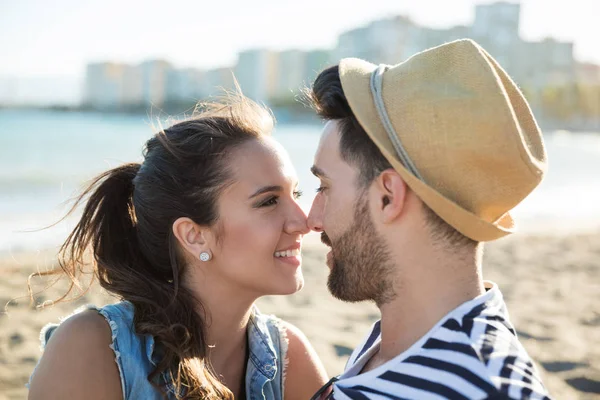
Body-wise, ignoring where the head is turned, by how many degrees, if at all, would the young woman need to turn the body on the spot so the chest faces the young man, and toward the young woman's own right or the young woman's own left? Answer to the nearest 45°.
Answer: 0° — they already face them

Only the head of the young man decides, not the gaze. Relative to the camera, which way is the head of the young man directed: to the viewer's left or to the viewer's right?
to the viewer's left

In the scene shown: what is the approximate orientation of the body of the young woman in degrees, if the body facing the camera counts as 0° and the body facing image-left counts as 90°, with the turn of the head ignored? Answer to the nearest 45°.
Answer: approximately 315°

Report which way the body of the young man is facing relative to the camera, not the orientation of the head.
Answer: to the viewer's left

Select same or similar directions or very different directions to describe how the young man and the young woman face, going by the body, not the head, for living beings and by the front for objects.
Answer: very different directions

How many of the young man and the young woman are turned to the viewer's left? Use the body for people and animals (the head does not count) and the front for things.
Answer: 1

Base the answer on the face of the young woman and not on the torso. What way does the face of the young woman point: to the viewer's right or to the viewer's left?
to the viewer's right
